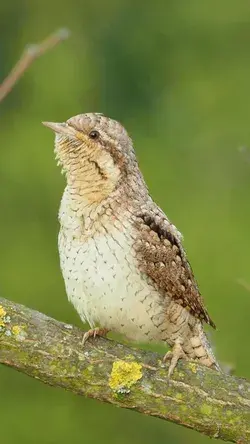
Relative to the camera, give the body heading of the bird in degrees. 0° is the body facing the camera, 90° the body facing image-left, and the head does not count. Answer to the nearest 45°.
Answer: approximately 45°
